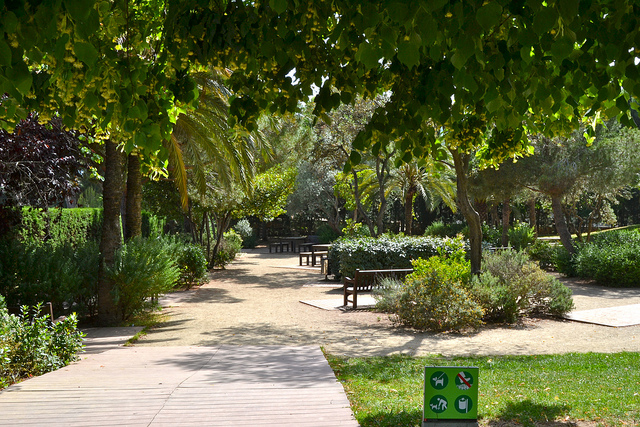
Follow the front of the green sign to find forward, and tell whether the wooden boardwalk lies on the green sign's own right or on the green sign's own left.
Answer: on the green sign's own right

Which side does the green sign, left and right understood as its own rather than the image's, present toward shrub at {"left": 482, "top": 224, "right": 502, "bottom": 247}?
back

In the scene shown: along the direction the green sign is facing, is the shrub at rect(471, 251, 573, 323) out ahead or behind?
behind

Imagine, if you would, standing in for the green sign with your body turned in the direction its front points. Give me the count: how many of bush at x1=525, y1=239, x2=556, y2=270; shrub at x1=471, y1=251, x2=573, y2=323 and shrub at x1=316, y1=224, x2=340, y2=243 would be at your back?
3

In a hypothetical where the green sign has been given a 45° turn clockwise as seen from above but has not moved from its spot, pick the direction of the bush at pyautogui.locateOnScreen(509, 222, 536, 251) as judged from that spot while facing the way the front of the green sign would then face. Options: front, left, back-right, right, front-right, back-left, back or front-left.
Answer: back-right

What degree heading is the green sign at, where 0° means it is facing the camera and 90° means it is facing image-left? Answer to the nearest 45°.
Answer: approximately 0°

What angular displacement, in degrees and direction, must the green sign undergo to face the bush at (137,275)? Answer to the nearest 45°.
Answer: approximately 135° to its right

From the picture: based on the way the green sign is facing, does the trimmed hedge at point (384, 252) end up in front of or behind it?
behind

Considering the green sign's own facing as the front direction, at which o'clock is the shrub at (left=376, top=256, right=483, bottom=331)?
The shrub is roughly at 6 o'clock from the green sign.

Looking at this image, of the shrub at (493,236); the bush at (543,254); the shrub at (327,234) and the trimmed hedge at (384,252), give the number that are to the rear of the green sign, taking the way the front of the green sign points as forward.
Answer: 4

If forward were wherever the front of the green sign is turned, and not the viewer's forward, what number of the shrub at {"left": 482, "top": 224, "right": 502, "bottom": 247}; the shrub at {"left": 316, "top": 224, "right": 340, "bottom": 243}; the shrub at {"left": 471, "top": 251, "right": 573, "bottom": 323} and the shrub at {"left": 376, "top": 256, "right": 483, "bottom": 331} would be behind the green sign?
4

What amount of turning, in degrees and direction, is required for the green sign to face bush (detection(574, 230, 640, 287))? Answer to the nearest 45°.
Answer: approximately 180°

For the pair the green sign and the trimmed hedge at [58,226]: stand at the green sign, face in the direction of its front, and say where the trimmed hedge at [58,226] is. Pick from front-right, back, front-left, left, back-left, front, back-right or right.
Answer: back-right

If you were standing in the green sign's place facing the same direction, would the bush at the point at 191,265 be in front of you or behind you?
behind

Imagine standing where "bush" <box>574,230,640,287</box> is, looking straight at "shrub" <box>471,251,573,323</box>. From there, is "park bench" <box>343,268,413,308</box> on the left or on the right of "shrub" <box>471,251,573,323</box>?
right
